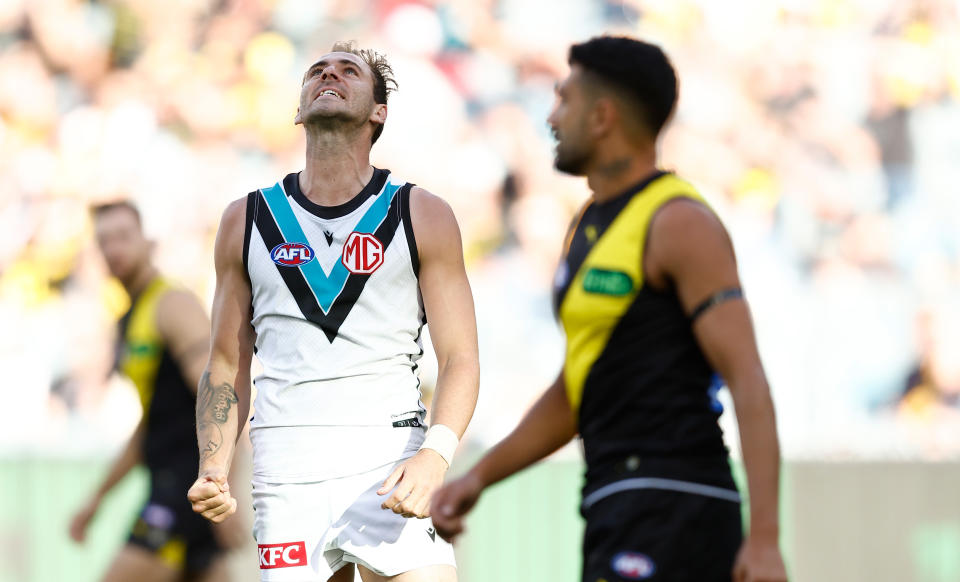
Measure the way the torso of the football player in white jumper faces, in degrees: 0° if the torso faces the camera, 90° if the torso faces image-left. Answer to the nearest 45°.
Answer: approximately 0°

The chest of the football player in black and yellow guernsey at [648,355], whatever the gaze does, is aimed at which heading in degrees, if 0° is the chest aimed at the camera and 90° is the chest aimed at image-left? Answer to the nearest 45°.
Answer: approximately 45°

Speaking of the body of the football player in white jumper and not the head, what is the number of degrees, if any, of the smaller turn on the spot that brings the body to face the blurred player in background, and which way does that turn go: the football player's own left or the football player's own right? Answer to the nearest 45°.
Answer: approximately 180°
